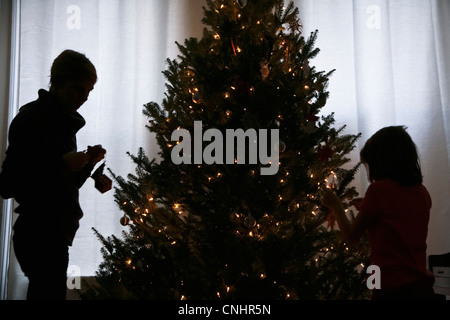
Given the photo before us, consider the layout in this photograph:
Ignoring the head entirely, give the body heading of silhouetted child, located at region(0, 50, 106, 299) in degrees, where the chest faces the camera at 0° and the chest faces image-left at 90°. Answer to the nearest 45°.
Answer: approximately 315°

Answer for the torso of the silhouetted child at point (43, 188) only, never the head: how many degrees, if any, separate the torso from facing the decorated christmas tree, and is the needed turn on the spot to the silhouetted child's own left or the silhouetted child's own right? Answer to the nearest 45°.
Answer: approximately 45° to the silhouetted child's own left

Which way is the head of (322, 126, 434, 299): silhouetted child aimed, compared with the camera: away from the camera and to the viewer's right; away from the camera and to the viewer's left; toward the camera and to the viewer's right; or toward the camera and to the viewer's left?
away from the camera and to the viewer's left

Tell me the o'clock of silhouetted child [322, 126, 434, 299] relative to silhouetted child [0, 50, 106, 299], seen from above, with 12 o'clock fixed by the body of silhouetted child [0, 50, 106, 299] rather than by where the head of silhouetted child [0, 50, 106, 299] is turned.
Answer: silhouetted child [322, 126, 434, 299] is roughly at 11 o'clock from silhouetted child [0, 50, 106, 299].
